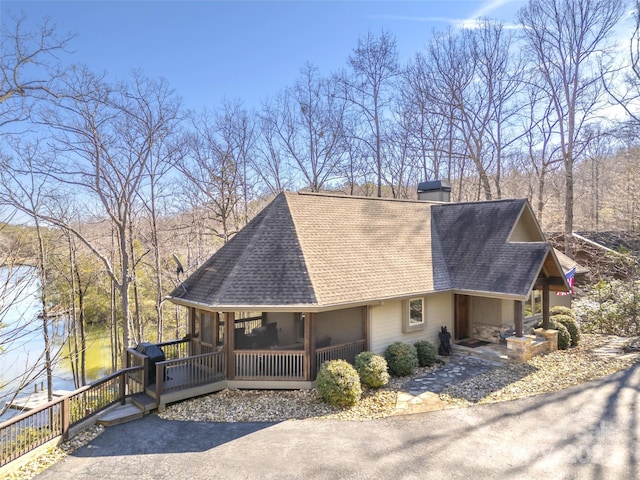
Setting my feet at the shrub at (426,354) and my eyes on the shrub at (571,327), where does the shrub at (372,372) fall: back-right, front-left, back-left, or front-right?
back-right

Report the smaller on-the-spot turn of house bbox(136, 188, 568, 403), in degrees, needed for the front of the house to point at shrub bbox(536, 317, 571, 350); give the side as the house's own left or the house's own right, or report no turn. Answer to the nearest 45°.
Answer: approximately 45° to the house's own left

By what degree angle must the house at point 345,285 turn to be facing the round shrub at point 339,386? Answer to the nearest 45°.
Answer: approximately 45° to its right

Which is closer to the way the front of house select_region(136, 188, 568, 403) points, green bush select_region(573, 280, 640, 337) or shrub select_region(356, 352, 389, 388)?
the shrub

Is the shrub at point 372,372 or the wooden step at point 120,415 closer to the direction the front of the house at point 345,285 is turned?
the shrub

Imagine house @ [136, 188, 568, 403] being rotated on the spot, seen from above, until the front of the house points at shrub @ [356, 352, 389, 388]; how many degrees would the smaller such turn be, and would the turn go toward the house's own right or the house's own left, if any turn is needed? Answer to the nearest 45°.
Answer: approximately 45° to the house's own right

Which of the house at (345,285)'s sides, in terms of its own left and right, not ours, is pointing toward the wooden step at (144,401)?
right

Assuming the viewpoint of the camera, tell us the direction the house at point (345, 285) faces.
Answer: facing the viewer and to the right of the viewer

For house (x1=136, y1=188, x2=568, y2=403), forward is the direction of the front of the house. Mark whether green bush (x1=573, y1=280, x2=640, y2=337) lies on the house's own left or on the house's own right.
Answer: on the house's own left

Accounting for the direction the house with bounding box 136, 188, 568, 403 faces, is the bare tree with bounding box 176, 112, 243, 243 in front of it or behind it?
behind

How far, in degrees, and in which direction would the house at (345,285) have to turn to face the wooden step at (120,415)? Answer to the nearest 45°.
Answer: approximately 90° to its right

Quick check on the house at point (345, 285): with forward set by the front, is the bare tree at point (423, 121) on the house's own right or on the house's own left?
on the house's own left

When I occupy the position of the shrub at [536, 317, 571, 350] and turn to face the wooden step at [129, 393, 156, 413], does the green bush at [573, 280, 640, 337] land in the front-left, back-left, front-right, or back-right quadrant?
back-right
